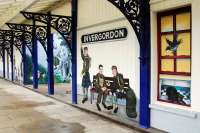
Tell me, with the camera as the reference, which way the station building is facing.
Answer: facing the viewer and to the left of the viewer

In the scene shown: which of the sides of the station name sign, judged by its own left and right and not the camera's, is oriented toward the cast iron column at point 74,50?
right
